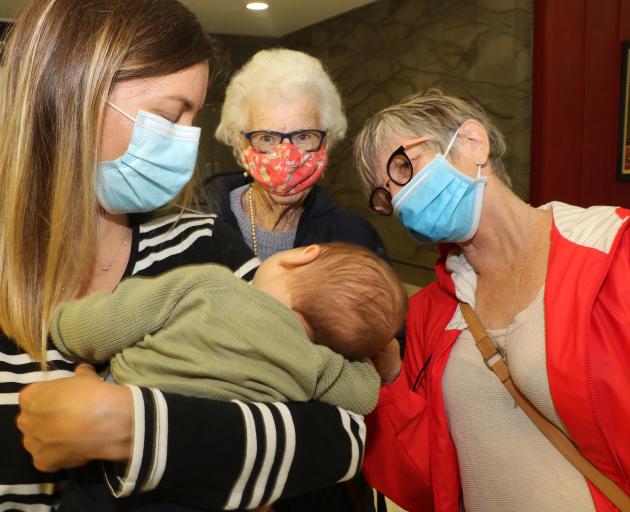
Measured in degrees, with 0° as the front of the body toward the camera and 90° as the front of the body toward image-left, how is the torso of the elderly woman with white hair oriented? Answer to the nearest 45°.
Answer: approximately 0°

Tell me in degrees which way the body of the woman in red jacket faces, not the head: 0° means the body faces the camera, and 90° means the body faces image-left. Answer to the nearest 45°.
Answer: approximately 45°

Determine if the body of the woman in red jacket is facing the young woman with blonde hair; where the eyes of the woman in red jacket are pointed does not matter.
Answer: yes

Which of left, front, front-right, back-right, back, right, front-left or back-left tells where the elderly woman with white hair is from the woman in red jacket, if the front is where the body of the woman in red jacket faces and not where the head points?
right

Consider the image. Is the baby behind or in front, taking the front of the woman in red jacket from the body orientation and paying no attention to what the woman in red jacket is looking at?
in front

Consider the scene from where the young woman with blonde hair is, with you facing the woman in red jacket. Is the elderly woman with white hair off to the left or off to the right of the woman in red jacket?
left

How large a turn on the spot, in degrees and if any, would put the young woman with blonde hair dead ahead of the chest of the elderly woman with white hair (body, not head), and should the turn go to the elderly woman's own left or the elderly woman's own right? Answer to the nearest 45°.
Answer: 0° — they already face them

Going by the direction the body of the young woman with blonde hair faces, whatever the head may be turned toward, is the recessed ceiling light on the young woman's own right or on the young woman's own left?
on the young woman's own left

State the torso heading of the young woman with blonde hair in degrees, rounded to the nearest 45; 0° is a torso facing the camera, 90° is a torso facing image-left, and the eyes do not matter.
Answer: approximately 315°

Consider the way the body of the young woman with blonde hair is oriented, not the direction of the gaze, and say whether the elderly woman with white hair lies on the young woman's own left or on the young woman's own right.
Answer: on the young woman's own left

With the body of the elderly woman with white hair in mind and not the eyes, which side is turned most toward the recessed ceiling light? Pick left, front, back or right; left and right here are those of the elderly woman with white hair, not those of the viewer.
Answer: back

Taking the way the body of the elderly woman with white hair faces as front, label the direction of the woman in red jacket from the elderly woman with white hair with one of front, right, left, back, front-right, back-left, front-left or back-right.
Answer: front-left

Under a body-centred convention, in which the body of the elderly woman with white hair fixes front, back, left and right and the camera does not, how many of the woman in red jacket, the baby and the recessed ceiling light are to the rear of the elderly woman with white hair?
1
